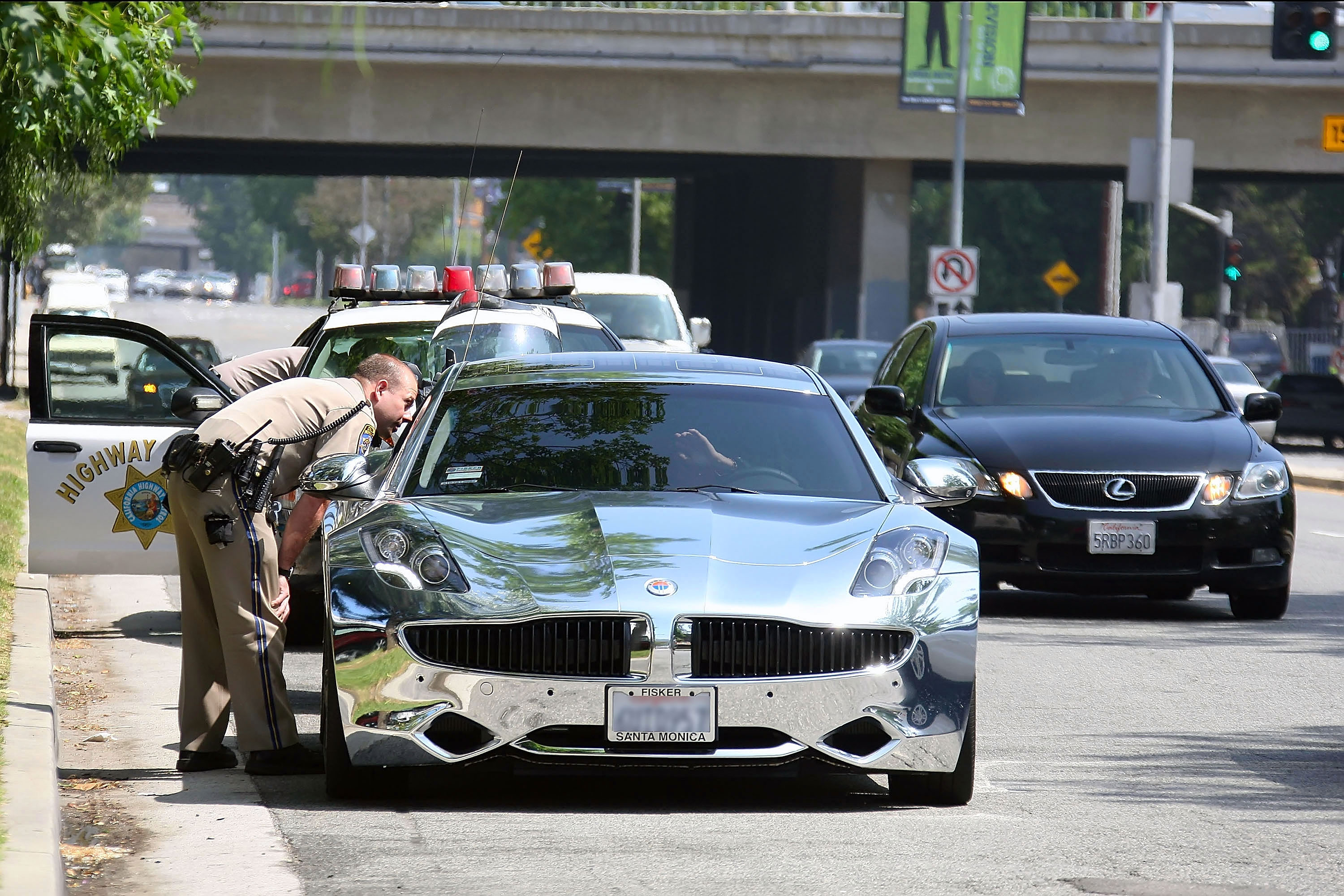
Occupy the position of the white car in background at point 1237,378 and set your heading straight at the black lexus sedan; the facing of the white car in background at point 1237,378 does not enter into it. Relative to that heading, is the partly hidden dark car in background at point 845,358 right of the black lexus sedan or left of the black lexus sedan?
right

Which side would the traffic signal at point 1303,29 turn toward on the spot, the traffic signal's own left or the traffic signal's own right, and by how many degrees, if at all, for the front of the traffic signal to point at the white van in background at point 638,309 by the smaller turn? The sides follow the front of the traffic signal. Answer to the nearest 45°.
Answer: approximately 45° to the traffic signal's own right

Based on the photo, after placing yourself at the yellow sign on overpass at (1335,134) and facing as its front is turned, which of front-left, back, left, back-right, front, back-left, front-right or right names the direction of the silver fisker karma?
front

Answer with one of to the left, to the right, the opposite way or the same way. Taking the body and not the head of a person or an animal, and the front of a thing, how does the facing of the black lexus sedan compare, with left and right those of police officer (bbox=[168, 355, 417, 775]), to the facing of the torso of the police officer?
to the right

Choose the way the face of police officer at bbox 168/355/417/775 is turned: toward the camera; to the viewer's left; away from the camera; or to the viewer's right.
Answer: to the viewer's right

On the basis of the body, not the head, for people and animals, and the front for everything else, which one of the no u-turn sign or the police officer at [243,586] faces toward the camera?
the no u-turn sign

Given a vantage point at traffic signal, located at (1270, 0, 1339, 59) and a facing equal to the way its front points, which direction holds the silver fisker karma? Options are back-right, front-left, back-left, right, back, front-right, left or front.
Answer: front

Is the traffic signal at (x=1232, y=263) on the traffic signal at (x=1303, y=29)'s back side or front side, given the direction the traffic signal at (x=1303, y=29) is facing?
on the back side

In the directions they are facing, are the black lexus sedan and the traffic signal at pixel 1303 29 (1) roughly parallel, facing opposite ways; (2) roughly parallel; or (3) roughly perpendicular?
roughly parallel

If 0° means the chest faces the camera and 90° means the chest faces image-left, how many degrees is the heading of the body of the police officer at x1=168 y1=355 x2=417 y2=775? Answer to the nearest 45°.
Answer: approximately 270°

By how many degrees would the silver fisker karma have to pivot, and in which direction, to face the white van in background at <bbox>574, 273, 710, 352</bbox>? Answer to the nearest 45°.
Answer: approximately 180°

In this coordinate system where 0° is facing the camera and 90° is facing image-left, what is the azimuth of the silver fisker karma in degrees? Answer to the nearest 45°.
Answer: approximately 0°

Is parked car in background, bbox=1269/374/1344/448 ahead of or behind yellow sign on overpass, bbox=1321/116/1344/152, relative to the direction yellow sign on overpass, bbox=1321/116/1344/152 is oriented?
ahead

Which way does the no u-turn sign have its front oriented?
toward the camera
